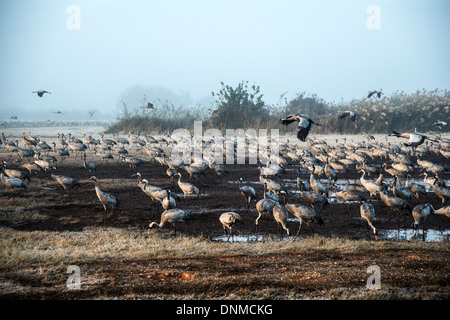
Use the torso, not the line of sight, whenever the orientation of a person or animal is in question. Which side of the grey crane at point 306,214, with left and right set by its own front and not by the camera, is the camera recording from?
left

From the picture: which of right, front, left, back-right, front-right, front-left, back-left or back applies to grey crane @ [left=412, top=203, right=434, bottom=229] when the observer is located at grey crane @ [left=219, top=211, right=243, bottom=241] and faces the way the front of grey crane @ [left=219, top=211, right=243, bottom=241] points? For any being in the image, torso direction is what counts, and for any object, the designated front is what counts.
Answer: back

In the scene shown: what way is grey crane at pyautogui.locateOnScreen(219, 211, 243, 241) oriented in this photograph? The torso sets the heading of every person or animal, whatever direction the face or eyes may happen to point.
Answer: to the viewer's left

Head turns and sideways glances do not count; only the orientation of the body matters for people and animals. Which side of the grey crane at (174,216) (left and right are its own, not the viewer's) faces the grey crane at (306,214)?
back

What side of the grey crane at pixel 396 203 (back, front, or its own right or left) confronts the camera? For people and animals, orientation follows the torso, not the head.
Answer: left

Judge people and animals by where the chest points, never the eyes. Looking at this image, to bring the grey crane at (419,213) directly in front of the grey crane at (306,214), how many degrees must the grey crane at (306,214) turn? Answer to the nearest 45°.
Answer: approximately 180°

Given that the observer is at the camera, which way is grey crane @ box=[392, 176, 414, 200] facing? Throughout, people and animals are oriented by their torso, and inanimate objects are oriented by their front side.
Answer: facing to the left of the viewer

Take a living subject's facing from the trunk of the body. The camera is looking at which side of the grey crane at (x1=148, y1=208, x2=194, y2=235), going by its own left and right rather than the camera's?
left

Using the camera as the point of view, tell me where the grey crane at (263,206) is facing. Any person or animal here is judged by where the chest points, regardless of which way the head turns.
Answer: facing to the left of the viewer
